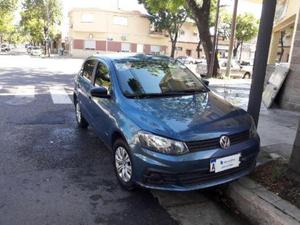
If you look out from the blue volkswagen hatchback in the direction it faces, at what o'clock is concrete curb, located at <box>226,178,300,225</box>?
The concrete curb is roughly at 11 o'clock from the blue volkswagen hatchback.

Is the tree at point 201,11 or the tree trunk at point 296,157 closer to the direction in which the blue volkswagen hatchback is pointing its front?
the tree trunk

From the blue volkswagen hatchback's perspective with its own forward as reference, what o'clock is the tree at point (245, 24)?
The tree is roughly at 8 o'clock from the blue volkswagen hatchback.

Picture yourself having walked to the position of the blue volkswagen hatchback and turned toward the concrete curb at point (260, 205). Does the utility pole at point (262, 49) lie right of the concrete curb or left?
left

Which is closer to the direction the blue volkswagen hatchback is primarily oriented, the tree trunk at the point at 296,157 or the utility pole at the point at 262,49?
the tree trunk

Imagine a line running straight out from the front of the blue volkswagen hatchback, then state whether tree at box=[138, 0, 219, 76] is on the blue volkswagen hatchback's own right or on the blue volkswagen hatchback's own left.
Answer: on the blue volkswagen hatchback's own left

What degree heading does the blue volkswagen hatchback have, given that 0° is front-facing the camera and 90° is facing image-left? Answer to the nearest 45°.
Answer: approximately 315°

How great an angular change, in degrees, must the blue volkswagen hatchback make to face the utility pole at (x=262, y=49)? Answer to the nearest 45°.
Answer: approximately 90° to its left

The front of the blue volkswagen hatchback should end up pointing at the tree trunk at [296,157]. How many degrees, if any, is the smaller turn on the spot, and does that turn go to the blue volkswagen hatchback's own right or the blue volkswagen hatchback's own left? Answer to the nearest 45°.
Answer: approximately 45° to the blue volkswagen hatchback's own left
